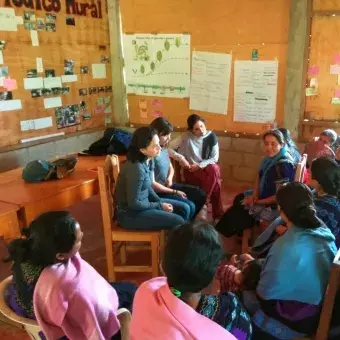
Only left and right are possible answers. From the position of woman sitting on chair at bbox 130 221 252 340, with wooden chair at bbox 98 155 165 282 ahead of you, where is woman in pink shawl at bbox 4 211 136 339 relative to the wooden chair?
left

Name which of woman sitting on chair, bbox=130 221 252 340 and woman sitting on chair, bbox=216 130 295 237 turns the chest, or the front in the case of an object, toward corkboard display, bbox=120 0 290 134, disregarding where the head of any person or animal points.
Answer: woman sitting on chair, bbox=130 221 252 340

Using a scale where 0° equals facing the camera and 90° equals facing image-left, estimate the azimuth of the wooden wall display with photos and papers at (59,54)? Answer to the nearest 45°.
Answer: approximately 315°

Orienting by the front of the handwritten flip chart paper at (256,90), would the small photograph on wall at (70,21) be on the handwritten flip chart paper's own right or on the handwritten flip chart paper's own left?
on the handwritten flip chart paper's own right

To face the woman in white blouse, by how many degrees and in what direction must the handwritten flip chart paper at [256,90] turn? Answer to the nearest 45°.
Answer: approximately 45° to its right

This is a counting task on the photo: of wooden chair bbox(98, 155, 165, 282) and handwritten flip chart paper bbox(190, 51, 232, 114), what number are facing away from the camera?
0

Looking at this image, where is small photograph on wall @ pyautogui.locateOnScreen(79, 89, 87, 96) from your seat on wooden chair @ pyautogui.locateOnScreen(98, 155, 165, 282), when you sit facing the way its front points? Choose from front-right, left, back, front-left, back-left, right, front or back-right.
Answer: left

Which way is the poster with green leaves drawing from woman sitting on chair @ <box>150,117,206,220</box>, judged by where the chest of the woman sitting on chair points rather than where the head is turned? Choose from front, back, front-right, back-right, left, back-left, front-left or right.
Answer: back-left

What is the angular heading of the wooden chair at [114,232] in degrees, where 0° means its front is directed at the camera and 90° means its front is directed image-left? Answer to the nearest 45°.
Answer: approximately 270°

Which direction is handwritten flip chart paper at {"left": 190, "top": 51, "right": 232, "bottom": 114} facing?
toward the camera

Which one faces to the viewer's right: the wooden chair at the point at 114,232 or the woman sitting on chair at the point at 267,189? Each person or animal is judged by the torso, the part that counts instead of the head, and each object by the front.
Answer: the wooden chair

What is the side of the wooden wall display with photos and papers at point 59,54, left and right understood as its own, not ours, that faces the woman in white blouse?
front

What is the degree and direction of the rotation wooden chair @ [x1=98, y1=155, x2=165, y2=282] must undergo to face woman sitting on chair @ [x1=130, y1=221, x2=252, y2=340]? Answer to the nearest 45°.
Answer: approximately 90° to its right

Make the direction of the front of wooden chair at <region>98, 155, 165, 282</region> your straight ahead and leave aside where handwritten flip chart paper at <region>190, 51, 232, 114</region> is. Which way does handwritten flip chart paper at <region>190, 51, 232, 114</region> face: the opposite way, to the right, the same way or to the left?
to the right

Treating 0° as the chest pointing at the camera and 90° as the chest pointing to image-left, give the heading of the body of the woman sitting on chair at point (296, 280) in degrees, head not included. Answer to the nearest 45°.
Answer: approximately 135°

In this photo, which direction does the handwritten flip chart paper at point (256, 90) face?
toward the camera

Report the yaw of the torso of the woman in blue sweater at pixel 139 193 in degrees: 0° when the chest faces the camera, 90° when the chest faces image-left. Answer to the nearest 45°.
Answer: approximately 270°
